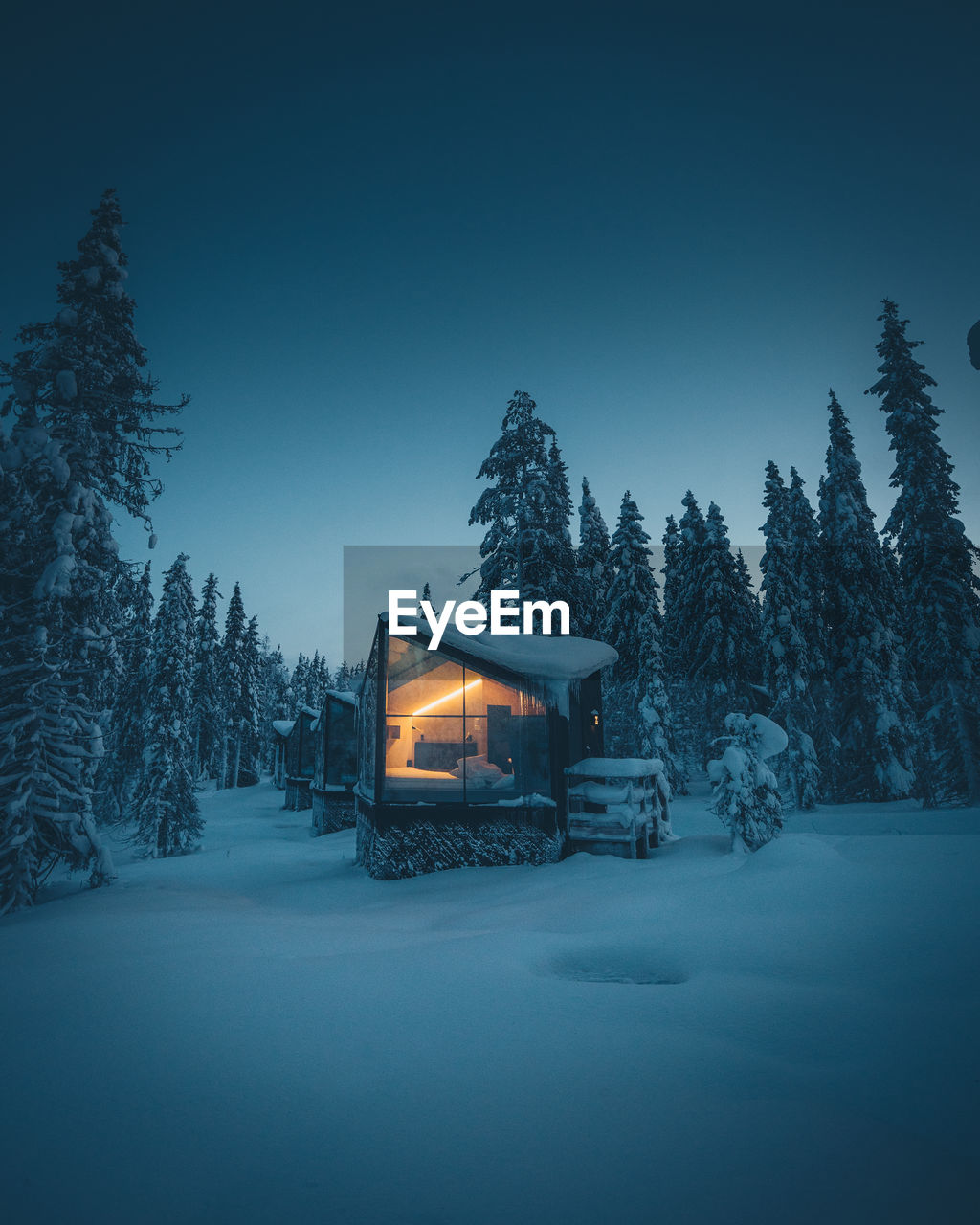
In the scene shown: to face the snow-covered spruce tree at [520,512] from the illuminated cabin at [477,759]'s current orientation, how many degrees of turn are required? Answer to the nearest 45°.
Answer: approximately 180°

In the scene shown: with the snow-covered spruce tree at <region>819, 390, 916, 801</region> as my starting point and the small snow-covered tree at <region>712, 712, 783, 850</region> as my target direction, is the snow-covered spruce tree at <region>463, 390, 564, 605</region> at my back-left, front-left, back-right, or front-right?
front-right

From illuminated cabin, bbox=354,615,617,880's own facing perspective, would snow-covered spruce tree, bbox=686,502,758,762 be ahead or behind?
behind

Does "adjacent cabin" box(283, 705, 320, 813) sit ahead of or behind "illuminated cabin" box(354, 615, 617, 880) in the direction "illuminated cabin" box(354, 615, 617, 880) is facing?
behind

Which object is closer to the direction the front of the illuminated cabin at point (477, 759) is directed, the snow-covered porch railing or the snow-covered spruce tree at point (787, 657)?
the snow-covered porch railing

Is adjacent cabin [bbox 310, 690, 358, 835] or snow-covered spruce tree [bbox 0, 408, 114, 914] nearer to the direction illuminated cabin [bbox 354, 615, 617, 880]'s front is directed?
the snow-covered spruce tree

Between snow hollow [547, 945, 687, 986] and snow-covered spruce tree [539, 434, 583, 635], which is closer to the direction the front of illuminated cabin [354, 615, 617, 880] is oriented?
the snow hollow

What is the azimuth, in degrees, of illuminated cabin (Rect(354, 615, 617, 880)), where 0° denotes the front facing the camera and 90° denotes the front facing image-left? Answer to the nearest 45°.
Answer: approximately 0°

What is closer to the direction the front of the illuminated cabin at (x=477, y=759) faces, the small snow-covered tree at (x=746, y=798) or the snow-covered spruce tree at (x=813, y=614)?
the small snow-covered tree
